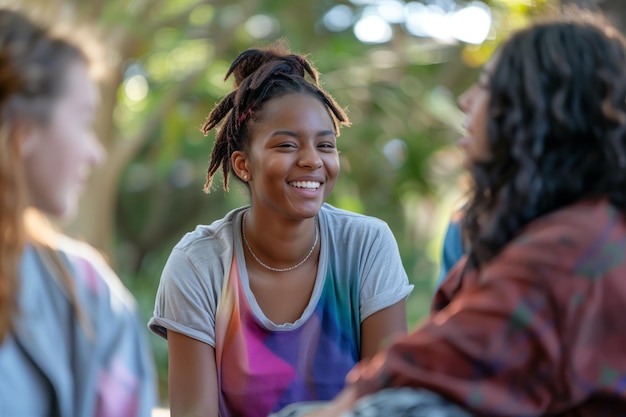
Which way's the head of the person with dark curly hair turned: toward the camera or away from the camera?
away from the camera

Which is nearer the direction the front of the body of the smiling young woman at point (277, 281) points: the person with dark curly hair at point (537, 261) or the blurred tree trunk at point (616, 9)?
the person with dark curly hair

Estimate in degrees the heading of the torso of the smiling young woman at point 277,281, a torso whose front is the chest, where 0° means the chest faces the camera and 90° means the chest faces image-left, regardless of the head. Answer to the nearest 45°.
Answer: approximately 0°

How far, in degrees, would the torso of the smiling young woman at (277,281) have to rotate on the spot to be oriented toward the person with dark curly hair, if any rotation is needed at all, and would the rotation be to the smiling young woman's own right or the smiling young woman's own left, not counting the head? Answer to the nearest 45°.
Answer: approximately 45° to the smiling young woman's own left
